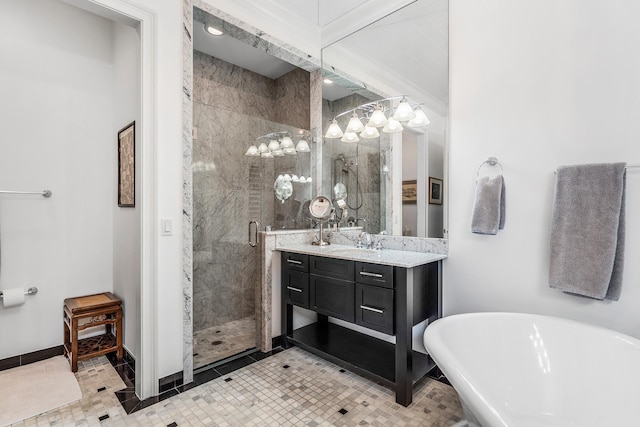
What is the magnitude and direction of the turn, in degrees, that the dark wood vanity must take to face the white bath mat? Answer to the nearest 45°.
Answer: approximately 45° to its right

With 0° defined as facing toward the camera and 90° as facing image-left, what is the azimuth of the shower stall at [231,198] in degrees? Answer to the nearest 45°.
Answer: approximately 315°

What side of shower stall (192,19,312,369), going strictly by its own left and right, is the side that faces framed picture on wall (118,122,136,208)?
right

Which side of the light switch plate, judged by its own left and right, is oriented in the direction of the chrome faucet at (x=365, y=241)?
left

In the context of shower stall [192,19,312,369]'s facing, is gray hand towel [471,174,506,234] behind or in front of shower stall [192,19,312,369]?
in front

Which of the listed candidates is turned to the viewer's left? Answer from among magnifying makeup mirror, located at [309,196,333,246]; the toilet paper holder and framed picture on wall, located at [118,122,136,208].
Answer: the framed picture on wall

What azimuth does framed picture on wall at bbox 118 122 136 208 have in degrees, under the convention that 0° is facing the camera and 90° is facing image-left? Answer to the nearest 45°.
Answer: approximately 90°
